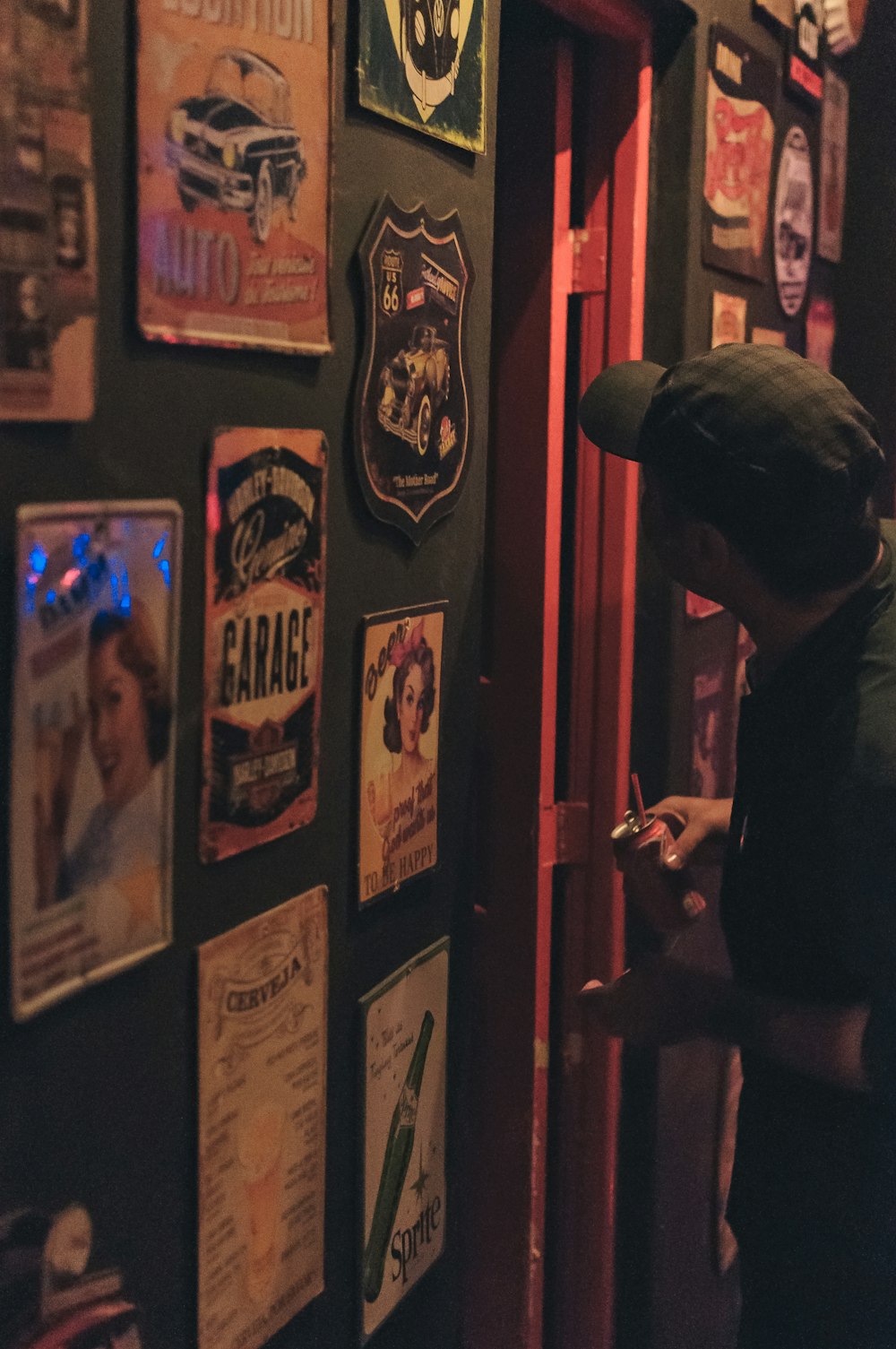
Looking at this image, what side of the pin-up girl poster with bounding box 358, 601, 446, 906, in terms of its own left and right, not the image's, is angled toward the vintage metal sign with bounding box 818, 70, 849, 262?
left

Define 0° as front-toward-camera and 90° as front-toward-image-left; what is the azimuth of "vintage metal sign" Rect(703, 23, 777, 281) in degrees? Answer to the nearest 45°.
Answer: approximately 315°

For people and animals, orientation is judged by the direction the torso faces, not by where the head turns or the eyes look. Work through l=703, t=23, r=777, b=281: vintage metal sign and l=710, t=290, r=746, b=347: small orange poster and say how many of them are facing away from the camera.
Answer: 0

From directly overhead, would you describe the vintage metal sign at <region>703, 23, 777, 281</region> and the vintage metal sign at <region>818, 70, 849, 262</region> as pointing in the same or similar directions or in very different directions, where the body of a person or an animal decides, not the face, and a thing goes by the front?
same or similar directions

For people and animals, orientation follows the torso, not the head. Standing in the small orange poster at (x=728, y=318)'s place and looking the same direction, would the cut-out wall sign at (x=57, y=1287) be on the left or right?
on its right

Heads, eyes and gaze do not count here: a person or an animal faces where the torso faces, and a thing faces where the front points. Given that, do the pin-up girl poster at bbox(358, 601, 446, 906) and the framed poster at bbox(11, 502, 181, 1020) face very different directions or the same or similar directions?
same or similar directions

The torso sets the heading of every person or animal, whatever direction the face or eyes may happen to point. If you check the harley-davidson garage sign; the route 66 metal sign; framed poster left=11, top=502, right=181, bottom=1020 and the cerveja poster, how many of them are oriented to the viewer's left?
0

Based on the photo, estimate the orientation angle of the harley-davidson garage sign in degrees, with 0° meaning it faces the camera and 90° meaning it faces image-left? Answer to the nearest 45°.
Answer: approximately 315°

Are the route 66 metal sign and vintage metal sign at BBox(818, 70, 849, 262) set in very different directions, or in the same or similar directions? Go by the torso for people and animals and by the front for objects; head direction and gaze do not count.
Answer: same or similar directions

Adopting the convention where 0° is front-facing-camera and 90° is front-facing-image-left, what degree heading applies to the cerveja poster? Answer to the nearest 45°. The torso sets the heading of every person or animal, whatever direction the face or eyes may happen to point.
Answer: approximately 315°

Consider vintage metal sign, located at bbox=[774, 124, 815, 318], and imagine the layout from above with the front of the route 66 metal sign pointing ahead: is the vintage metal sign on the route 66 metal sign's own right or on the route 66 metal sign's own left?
on the route 66 metal sign's own left

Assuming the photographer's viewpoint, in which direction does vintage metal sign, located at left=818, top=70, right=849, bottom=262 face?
facing the viewer and to the right of the viewer

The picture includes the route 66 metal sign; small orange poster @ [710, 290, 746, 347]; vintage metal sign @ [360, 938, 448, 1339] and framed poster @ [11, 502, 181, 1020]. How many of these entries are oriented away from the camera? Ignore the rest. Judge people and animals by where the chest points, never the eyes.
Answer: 0

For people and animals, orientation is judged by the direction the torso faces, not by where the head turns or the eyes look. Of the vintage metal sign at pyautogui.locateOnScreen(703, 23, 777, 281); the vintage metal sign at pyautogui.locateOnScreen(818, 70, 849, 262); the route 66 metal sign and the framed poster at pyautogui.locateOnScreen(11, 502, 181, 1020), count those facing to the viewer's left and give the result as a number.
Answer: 0
